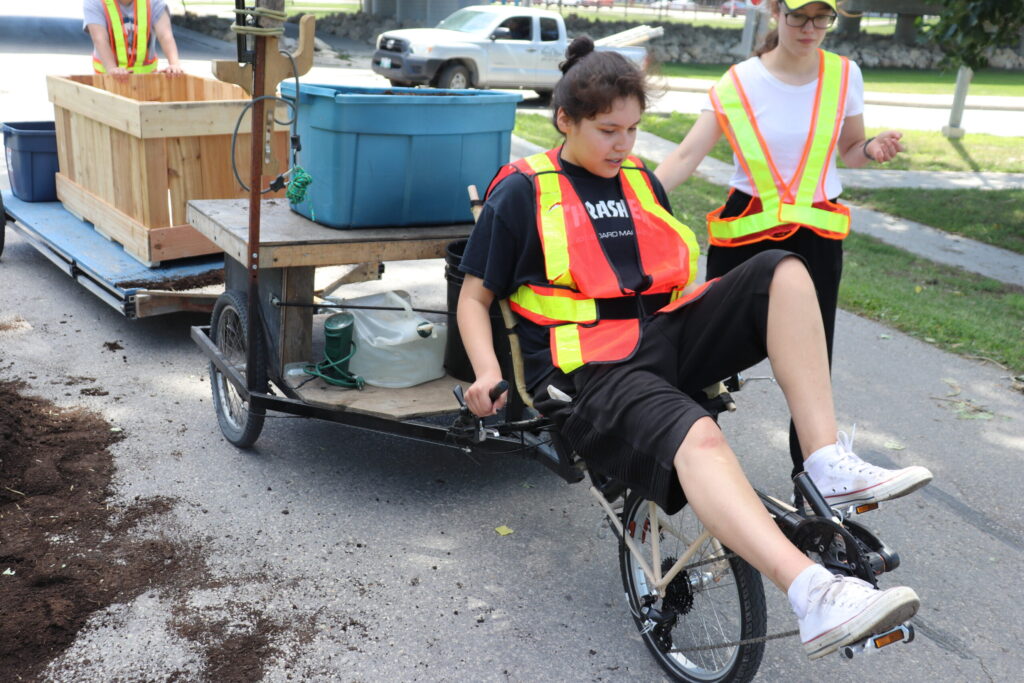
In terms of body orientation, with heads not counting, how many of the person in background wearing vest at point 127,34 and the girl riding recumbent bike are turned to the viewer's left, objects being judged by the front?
0

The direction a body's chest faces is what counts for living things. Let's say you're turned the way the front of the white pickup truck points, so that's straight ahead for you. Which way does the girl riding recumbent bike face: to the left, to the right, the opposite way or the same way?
to the left

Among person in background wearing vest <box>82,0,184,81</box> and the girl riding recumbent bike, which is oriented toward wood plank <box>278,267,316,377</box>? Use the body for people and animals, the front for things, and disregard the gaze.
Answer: the person in background wearing vest

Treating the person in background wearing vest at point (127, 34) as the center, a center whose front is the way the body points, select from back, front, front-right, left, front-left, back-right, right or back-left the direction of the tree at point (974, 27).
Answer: left

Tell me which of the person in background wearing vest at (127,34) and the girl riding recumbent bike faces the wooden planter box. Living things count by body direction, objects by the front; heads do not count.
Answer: the person in background wearing vest

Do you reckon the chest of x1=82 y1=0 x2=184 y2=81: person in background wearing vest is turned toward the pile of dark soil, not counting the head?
yes

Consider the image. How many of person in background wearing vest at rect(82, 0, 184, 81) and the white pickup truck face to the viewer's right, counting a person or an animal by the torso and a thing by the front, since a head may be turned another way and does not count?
0

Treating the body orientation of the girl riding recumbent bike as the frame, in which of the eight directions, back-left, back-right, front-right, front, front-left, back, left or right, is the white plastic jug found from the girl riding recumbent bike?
back

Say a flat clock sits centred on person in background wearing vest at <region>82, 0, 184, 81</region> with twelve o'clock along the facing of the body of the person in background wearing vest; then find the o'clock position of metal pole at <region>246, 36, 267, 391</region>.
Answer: The metal pole is roughly at 12 o'clock from the person in background wearing vest.

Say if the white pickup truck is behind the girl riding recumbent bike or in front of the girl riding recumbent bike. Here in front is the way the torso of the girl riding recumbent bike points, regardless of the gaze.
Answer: behind

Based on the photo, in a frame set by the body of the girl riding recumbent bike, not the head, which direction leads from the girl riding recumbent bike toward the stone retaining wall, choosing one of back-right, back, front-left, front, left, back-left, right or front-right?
back-left

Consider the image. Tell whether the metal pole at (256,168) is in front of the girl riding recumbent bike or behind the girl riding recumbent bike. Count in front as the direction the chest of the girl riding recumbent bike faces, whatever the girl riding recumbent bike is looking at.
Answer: behind

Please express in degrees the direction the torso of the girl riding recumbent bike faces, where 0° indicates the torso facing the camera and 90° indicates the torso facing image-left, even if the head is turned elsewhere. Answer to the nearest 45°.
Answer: approximately 315°
